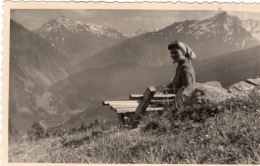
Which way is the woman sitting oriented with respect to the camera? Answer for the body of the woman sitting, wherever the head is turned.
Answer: to the viewer's left
